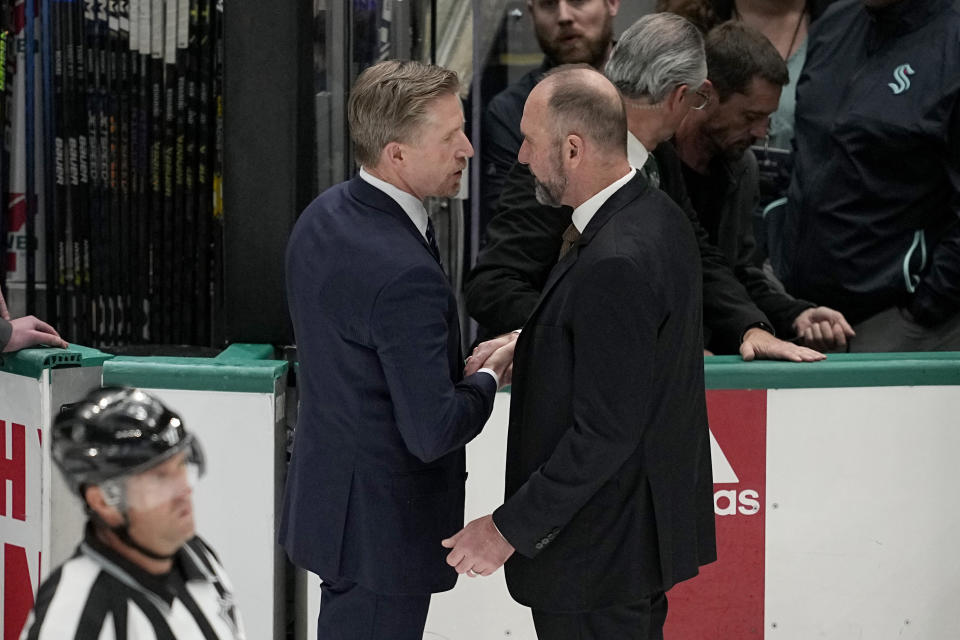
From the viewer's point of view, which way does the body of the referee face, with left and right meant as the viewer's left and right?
facing the viewer and to the right of the viewer

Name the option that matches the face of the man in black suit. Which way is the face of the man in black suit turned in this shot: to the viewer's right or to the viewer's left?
to the viewer's left

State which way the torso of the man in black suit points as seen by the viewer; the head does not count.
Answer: to the viewer's left

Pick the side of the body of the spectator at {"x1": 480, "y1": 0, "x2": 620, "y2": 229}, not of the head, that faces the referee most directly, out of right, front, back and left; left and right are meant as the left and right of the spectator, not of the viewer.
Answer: front

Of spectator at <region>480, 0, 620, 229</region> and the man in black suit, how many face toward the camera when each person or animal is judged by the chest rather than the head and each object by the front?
1

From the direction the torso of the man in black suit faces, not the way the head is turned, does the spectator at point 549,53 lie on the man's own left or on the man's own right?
on the man's own right

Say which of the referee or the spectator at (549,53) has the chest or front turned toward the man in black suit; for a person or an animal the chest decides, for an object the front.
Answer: the spectator

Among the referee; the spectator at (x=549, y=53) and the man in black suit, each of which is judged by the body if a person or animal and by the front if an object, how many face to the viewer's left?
1

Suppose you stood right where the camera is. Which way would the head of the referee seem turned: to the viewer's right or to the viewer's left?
to the viewer's right

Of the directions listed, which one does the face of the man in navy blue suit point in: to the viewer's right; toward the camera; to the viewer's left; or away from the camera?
to the viewer's right
